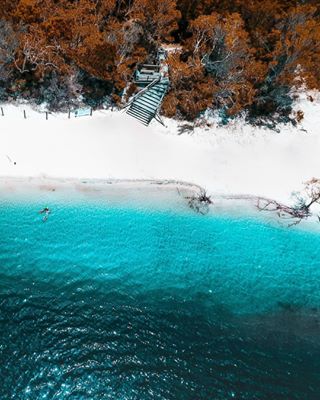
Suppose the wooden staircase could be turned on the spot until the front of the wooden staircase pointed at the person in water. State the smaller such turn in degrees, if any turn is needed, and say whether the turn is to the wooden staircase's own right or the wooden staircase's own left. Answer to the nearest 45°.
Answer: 0° — it already faces them

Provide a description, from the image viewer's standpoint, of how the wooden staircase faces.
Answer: facing the viewer and to the left of the viewer
